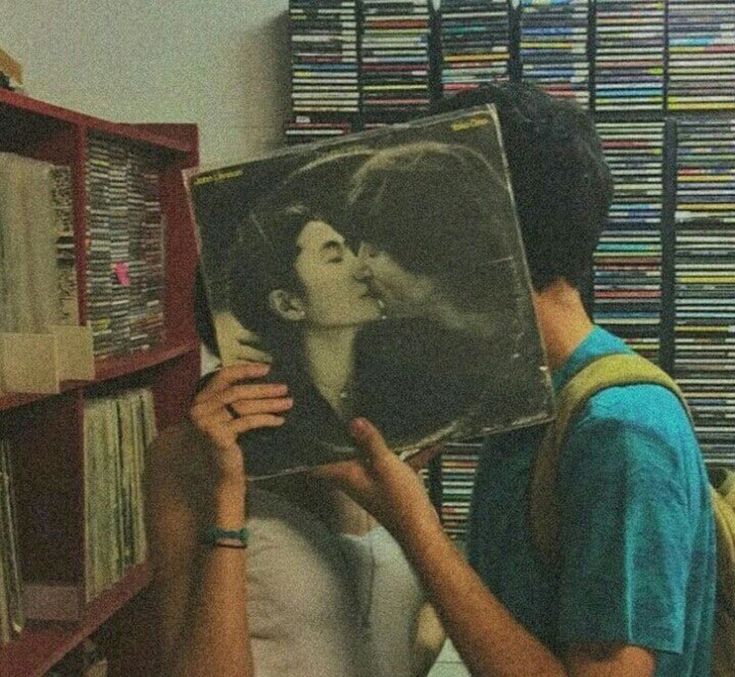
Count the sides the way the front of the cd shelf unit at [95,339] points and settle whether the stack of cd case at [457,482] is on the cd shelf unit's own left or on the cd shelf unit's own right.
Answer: on the cd shelf unit's own left

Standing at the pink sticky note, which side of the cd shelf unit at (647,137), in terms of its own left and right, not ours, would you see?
right

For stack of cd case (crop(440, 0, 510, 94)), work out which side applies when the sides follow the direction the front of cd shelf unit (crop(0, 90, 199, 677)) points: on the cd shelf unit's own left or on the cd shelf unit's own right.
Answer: on the cd shelf unit's own left

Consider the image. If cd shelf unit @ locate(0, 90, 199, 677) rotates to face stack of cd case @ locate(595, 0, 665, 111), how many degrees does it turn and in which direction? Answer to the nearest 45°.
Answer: approximately 45° to its left

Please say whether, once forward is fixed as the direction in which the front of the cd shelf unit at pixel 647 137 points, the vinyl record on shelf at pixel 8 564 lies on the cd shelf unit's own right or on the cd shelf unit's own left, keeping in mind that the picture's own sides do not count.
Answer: on the cd shelf unit's own right

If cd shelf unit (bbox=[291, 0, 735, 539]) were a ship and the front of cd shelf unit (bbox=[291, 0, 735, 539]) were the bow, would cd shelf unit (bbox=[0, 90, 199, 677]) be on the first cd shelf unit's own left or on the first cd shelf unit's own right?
on the first cd shelf unit's own right

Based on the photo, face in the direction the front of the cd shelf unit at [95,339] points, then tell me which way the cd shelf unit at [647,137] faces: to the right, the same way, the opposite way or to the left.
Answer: to the right

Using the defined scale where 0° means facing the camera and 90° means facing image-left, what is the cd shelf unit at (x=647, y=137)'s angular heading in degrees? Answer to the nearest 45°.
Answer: approximately 0°
